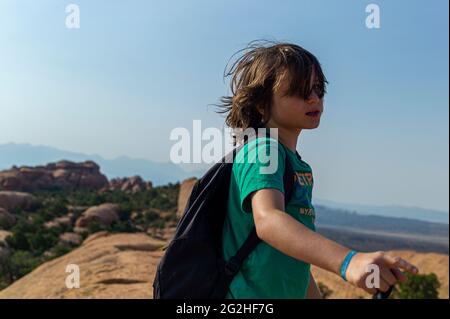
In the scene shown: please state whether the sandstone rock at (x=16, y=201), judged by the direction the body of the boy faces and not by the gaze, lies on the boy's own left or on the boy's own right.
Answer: on the boy's own left

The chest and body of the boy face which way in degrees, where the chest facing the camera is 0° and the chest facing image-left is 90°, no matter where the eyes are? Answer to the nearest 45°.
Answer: approximately 270°

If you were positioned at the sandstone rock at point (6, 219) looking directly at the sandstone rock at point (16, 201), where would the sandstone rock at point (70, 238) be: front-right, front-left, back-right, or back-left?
back-right

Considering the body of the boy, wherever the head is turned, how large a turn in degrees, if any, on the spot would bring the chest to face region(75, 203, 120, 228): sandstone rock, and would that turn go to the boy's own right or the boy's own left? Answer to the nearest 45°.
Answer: approximately 90° to the boy's own left

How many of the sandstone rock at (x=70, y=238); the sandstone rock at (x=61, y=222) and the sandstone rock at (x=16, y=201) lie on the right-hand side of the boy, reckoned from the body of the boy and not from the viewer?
0

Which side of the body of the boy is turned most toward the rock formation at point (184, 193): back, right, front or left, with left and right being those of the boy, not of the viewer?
left

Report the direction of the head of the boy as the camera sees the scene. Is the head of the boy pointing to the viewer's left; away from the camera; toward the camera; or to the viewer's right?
to the viewer's right

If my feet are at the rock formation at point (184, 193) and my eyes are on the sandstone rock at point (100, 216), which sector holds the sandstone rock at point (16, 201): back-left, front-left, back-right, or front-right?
front-right

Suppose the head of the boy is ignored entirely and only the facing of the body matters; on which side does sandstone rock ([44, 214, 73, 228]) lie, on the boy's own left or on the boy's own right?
on the boy's own left

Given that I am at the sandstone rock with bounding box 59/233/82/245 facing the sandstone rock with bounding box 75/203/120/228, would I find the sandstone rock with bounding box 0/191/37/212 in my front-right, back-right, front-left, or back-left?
front-left

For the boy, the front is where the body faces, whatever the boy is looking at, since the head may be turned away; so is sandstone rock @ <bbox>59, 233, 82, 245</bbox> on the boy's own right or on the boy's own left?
on the boy's own left
